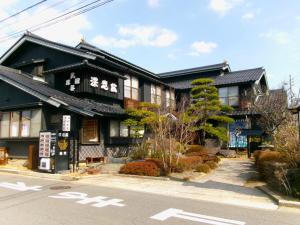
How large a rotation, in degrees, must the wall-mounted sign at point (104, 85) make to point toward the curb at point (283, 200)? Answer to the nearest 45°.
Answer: approximately 45° to its right

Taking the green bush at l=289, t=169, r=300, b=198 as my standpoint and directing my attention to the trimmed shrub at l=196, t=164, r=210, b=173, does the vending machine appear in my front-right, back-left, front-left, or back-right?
front-left

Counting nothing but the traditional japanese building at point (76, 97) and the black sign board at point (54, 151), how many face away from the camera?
0

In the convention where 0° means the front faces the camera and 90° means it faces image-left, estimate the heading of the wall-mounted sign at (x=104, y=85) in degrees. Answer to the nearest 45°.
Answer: approximately 315°

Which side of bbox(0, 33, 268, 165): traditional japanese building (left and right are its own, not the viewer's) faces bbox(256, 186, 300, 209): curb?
front

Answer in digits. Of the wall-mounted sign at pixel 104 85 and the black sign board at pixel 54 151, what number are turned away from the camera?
0

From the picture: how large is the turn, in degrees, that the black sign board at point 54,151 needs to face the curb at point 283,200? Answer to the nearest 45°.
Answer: approximately 90° to its left

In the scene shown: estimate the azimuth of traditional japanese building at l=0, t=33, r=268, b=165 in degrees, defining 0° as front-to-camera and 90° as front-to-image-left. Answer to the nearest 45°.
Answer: approximately 315°

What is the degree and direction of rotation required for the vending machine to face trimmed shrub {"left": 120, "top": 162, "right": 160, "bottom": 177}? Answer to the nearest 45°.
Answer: approximately 90° to its left

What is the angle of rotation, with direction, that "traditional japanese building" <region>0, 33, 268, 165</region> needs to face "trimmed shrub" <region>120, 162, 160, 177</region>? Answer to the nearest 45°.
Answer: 0° — it already faces it

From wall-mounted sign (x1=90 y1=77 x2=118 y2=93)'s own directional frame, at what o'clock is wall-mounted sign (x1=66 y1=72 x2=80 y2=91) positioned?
wall-mounted sign (x1=66 y1=72 x2=80 y2=91) is roughly at 4 o'clock from wall-mounted sign (x1=90 y1=77 x2=118 y2=93).

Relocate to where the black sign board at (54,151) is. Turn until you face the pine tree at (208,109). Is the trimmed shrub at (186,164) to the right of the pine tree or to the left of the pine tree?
right

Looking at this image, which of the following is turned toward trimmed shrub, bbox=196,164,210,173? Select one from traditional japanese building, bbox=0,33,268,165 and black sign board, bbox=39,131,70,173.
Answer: the traditional japanese building
